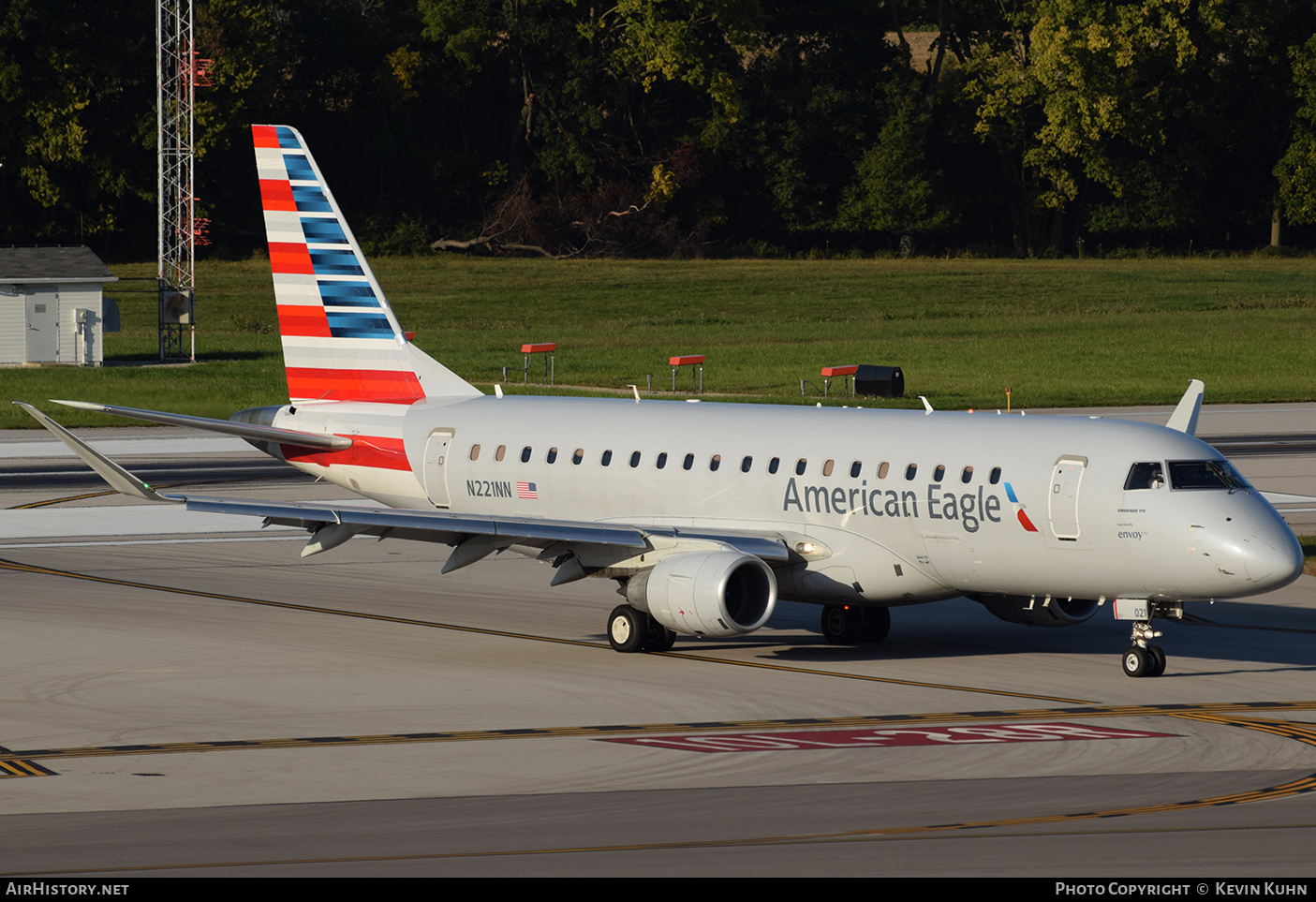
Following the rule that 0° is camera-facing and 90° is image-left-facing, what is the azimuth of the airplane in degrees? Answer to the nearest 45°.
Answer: approximately 315°
